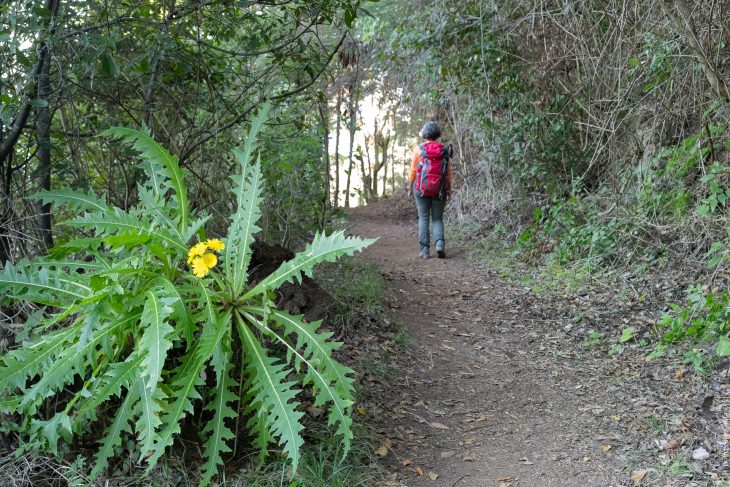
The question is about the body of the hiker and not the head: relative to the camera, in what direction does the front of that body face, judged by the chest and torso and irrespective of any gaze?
away from the camera

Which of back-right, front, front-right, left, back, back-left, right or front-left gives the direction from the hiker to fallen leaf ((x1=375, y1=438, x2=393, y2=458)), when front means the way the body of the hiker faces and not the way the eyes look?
back

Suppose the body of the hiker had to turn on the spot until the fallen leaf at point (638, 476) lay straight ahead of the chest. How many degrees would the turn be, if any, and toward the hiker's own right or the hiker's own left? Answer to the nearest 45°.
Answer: approximately 180°

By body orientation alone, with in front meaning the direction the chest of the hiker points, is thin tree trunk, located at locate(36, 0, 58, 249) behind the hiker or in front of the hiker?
behind

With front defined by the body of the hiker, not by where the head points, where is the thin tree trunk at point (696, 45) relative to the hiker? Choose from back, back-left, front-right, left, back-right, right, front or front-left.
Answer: back-right

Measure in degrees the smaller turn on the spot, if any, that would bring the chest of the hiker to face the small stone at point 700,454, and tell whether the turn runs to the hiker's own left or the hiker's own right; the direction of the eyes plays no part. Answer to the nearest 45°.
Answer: approximately 180°

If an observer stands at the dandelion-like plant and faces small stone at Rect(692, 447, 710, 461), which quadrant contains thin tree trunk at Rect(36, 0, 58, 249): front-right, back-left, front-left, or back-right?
back-left

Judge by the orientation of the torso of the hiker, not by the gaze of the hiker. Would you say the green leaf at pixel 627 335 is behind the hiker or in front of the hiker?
behind

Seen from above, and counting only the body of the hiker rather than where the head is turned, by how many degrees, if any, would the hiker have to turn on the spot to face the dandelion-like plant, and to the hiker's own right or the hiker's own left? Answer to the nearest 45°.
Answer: approximately 180°
